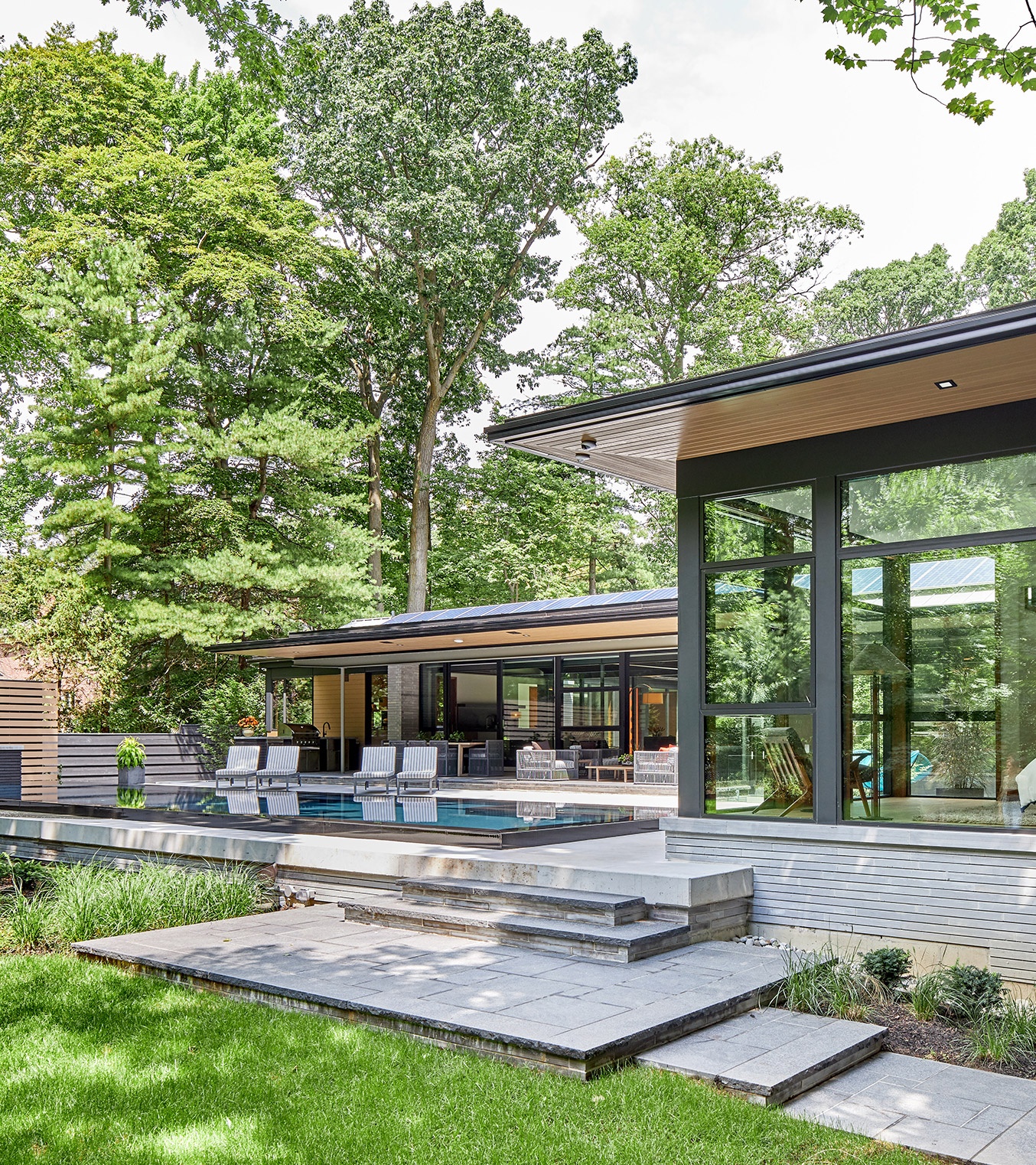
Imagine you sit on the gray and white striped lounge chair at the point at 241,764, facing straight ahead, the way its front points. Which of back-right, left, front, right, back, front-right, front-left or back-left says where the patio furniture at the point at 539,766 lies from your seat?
back-left

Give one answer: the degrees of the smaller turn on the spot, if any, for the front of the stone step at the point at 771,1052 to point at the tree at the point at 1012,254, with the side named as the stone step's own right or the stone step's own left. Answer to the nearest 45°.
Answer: approximately 135° to the stone step's own left

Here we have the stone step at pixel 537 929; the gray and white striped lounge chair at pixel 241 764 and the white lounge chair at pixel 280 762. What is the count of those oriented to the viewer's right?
0

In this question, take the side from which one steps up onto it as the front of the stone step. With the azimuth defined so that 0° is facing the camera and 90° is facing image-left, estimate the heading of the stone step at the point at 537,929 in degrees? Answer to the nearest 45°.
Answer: approximately 45°

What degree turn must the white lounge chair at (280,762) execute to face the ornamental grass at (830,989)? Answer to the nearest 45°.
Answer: approximately 45° to its left

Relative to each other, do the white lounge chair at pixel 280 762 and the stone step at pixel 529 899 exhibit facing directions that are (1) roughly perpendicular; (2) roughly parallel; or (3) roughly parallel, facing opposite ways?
roughly parallel

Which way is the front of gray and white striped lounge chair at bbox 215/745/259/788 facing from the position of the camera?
facing the viewer and to the left of the viewer

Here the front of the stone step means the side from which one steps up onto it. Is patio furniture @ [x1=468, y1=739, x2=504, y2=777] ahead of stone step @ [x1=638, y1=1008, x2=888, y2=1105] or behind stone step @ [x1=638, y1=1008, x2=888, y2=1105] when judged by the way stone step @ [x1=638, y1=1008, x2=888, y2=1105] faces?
behind

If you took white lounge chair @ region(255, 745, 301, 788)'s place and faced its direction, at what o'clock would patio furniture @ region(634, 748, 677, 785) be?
The patio furniture is roughly at 8 o'clock from the white lounge chair.

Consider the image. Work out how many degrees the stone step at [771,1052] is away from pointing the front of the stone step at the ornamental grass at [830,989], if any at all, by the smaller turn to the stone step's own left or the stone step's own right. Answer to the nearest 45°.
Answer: approximately 135° to the stone step's own left

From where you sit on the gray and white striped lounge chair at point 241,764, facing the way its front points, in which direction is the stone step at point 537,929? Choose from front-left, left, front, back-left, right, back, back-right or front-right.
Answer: front-left
